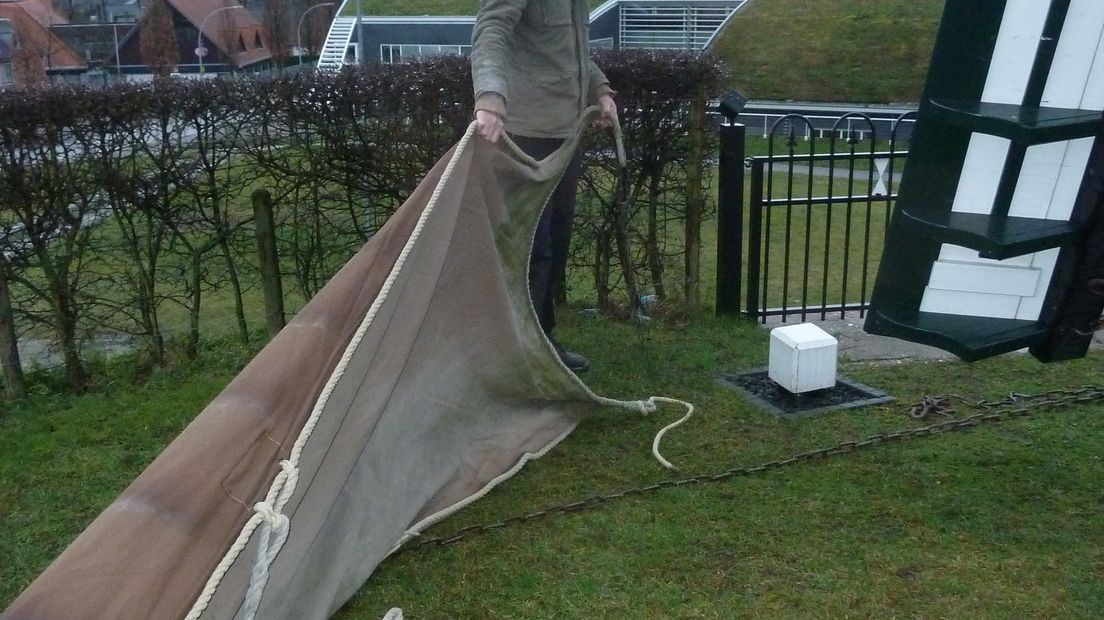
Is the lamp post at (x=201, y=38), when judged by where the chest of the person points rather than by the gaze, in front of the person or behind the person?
behind

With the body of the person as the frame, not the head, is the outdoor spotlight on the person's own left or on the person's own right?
on the person's own left

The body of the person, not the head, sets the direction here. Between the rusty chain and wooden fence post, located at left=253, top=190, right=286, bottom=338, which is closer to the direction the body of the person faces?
the rusty chain

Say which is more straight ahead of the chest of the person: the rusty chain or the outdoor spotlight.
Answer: the rusty chain

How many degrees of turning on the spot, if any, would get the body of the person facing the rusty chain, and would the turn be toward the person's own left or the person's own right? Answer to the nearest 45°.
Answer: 0° — they already face it

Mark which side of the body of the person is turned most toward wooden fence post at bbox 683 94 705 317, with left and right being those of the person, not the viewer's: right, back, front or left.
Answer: left

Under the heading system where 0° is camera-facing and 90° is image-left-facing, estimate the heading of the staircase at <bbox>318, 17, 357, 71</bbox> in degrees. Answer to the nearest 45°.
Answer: approximately 45°

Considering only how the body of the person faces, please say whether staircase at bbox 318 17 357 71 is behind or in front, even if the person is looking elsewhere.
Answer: behind

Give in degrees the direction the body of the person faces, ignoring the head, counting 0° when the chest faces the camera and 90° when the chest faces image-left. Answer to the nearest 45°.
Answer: approximately 315°

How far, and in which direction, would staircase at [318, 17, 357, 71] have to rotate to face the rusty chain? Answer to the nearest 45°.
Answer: approximately 45° to its left

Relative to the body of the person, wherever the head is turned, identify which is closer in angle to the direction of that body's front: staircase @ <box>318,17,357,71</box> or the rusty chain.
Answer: the rusty chain
